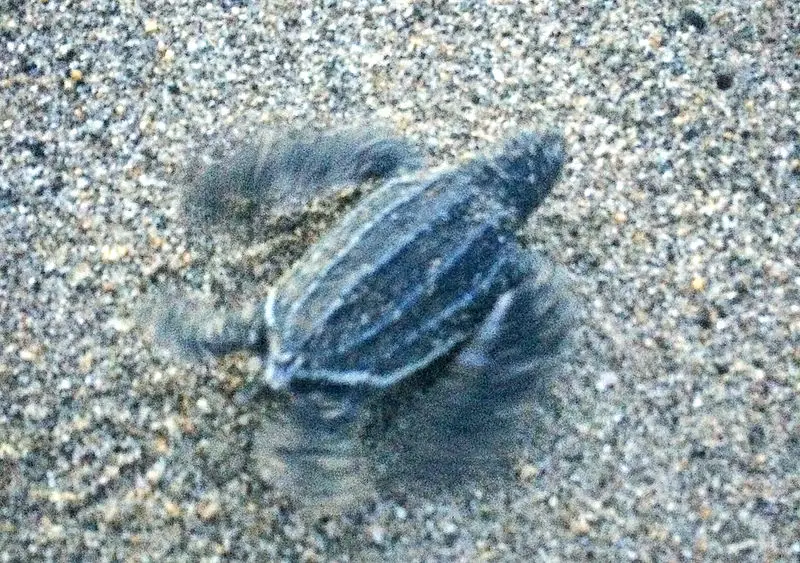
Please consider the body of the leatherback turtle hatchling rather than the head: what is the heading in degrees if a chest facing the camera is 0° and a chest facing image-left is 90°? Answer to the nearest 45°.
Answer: approximately 225°
